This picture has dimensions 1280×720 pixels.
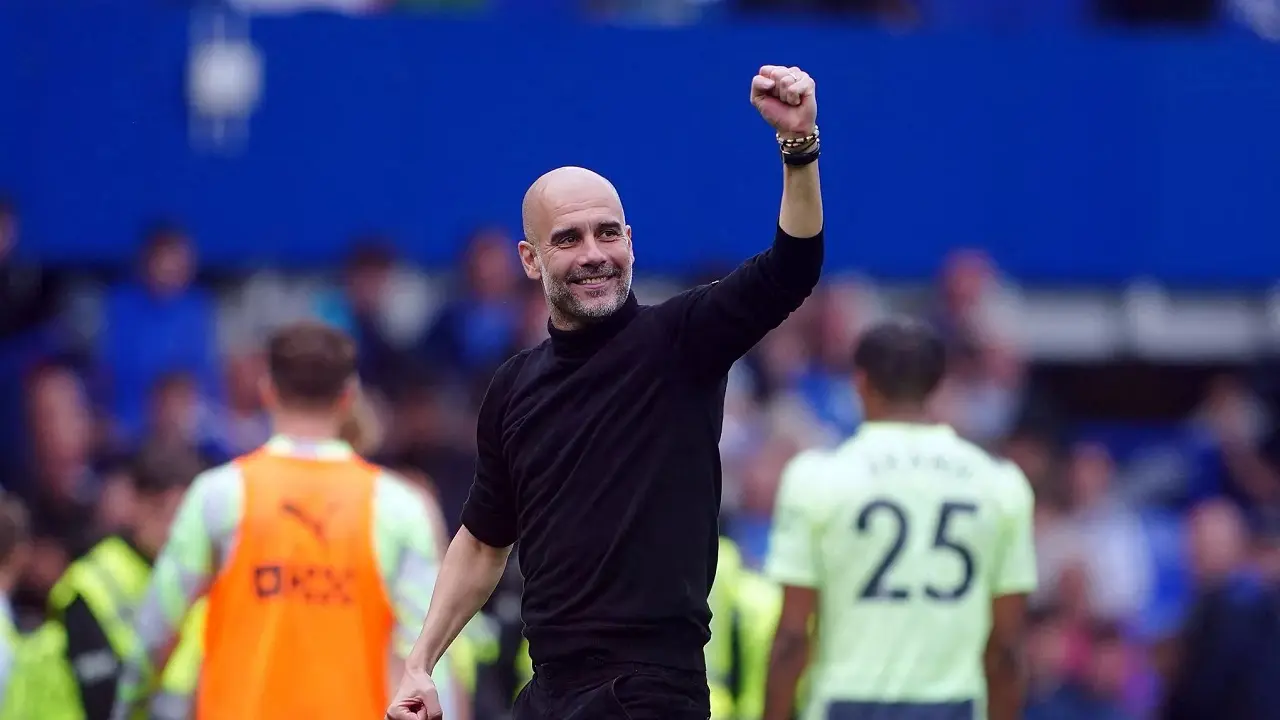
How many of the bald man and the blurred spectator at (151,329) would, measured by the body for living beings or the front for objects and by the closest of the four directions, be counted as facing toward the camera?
2

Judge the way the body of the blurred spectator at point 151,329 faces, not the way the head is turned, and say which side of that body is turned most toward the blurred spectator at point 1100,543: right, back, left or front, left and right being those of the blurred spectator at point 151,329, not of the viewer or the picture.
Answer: left

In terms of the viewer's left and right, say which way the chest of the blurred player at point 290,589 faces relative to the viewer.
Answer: facing away from the viewer

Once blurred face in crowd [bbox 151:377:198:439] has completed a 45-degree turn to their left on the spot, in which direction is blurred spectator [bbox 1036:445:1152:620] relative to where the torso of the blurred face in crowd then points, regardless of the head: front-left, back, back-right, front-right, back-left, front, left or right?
front-left

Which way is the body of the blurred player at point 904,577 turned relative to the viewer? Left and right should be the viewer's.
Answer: facing away from the viewer

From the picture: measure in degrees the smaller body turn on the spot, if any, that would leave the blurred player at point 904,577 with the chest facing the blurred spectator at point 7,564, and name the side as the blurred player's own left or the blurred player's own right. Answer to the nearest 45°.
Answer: approximately 90° to the blurred player's own left

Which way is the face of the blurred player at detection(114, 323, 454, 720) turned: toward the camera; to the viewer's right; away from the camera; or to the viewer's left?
away from the camera

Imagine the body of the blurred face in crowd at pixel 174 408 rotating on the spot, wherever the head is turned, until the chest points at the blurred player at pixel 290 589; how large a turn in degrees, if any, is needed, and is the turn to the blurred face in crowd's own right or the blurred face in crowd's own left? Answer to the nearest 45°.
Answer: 0° — they already face them

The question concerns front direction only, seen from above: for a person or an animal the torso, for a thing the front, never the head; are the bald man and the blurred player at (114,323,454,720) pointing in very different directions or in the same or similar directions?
very different directions
